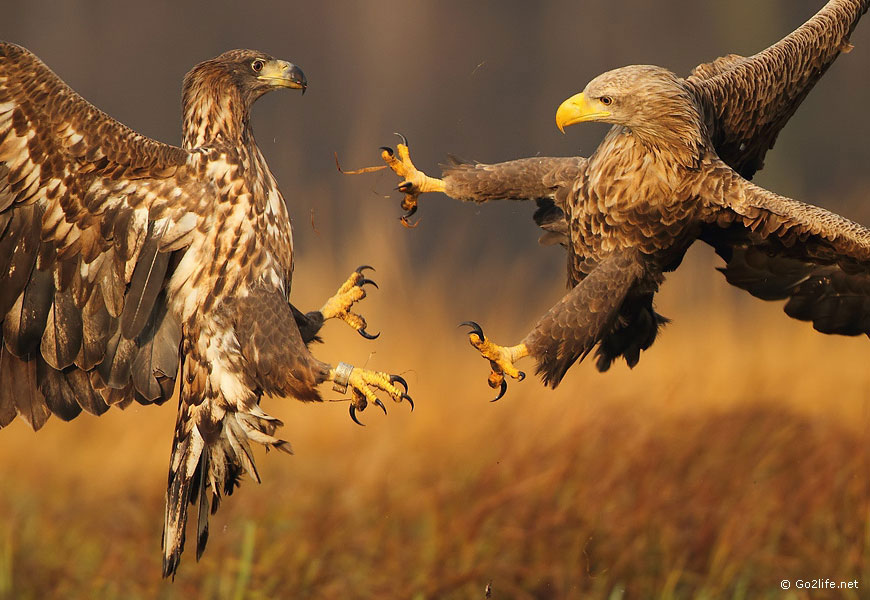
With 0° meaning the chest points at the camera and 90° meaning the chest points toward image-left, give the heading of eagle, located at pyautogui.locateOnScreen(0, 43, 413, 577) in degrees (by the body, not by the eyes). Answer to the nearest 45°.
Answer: approximately 270°

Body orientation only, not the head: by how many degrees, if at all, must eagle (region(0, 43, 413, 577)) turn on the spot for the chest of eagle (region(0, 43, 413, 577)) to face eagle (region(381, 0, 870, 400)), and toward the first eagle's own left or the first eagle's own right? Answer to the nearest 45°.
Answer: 0° — it already faces it
